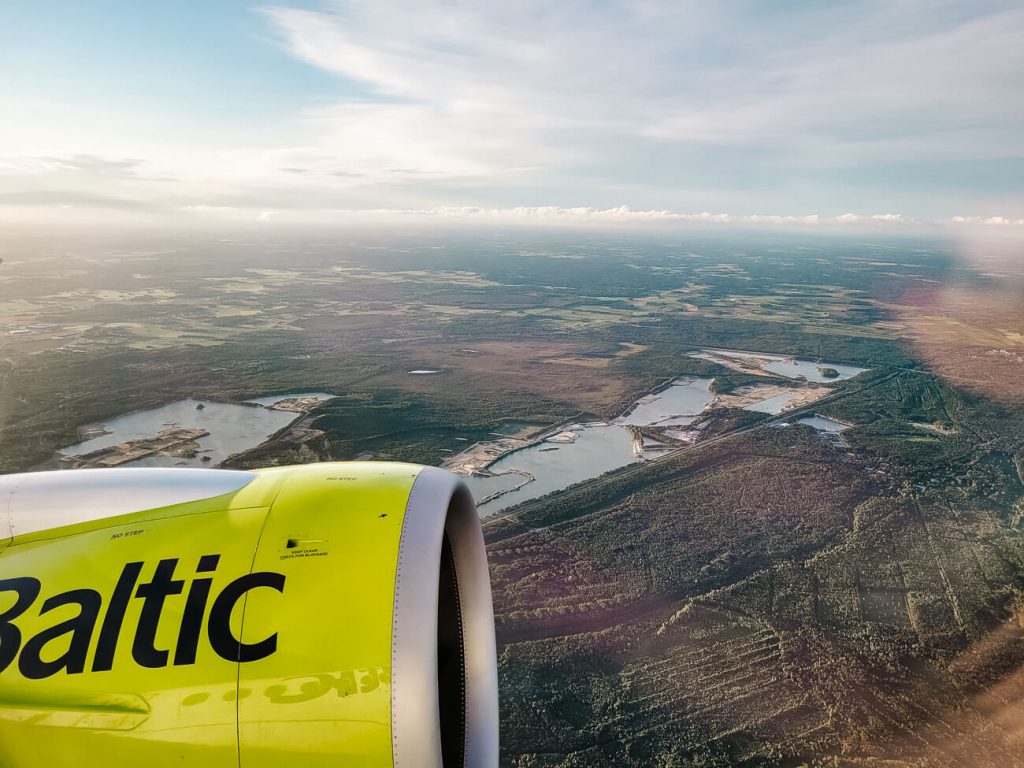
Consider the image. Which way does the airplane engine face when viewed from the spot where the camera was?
facing to the right of the viewer

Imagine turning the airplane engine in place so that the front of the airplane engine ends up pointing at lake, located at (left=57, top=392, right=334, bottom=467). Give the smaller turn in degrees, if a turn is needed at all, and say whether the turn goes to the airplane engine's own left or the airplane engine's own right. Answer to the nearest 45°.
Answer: approximately 90° to the airplane engine's own left
